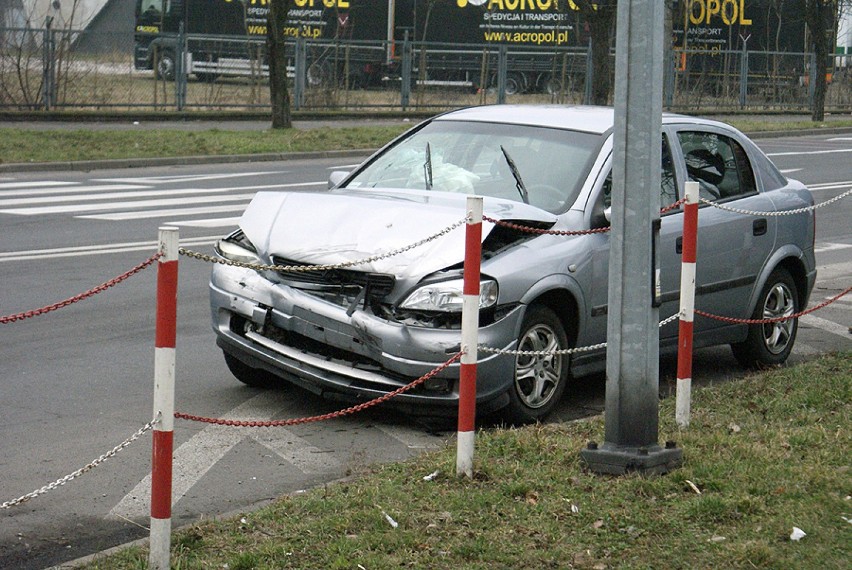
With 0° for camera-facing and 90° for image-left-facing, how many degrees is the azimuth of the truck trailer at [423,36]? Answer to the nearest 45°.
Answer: approximately 90°

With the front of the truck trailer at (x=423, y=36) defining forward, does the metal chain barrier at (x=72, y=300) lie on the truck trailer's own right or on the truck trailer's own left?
on the truck trailer's own left

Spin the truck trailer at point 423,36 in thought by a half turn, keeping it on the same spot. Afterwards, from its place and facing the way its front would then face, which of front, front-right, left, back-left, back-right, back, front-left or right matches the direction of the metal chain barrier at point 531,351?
right

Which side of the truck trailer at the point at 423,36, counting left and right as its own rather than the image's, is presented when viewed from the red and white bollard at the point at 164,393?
left

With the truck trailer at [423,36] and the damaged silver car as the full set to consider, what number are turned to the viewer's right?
0

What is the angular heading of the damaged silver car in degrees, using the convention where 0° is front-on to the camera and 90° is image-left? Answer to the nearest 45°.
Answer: approximately 45°

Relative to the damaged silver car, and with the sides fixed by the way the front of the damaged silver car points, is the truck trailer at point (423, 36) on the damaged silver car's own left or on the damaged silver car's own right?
on the damaged silver car's own right

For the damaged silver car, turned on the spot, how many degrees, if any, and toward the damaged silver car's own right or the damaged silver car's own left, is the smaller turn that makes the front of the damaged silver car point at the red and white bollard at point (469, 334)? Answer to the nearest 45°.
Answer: approximately 45° to the damaged silver car's own left

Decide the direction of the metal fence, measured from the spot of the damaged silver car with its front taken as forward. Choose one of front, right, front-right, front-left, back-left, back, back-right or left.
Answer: back-right

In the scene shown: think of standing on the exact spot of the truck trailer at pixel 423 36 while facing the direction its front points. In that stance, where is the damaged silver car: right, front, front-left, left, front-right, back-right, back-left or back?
left

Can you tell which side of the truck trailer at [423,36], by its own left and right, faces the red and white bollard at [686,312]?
left

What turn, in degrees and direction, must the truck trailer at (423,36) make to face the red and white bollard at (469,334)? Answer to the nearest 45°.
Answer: approximately 90° to its left

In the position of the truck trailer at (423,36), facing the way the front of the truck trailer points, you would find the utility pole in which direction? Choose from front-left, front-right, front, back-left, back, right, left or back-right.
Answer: left
